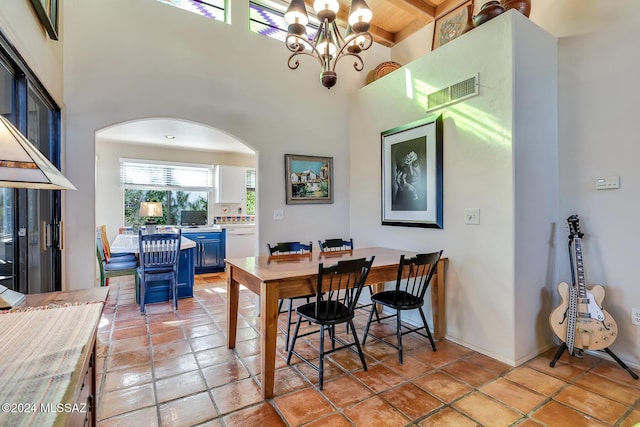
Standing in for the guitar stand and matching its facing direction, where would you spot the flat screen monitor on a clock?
The flat screen monitor is roughly at 3 o'clock from the guitar stand.

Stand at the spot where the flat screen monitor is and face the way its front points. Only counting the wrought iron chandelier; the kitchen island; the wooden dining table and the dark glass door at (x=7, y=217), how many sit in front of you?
4

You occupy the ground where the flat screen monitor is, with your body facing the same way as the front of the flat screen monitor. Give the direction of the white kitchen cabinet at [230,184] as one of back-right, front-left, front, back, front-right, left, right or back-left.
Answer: left

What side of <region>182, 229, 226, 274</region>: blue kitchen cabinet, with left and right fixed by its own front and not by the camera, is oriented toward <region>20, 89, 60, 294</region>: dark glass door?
front

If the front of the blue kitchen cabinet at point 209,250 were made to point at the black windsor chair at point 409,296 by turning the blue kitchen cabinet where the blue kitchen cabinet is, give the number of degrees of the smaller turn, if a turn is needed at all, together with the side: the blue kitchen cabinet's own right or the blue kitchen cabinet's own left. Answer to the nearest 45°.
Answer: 0° — it already faces it

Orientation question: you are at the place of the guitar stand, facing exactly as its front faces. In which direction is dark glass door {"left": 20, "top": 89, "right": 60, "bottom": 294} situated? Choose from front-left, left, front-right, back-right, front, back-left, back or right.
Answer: front-right

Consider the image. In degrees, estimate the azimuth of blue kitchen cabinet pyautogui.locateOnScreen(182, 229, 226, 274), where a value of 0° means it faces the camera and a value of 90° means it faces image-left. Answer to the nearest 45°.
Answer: approximately 0°

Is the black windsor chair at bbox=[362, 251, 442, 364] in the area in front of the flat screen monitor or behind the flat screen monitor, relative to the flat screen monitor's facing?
in front
